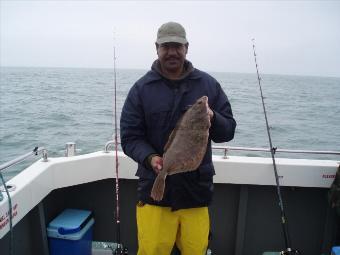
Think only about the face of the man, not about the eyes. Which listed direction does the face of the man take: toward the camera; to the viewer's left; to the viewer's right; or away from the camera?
toward the camera

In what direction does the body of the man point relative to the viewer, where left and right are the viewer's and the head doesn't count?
facing the viewer
